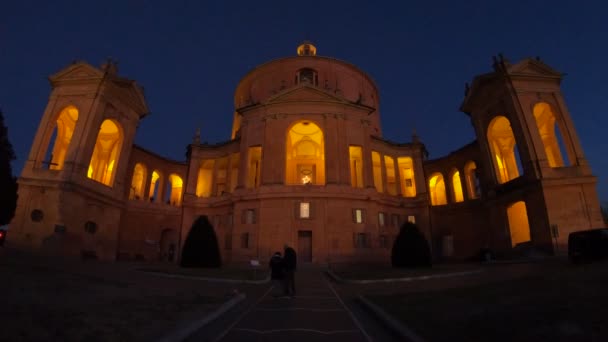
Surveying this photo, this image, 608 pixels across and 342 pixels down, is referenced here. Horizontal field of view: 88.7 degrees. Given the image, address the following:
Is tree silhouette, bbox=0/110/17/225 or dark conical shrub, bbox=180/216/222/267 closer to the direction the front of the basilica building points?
the dark conical shrub

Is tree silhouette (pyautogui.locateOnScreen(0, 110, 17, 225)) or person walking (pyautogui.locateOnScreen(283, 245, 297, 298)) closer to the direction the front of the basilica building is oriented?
the person walking

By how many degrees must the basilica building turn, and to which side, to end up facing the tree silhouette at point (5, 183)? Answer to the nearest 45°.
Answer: approximately 90° to its right

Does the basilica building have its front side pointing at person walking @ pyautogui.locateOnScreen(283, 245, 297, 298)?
yes

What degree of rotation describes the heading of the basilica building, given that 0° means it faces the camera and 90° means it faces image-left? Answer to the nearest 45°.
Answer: approximately 0°

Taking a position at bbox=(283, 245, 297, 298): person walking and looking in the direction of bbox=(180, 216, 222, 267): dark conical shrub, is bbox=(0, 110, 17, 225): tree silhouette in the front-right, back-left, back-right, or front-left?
front-left

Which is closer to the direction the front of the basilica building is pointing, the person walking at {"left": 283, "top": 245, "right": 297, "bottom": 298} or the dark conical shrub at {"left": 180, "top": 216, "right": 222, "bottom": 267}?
the person walking

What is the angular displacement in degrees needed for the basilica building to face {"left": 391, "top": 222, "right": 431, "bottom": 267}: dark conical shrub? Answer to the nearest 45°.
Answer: approximately 45° to its left
